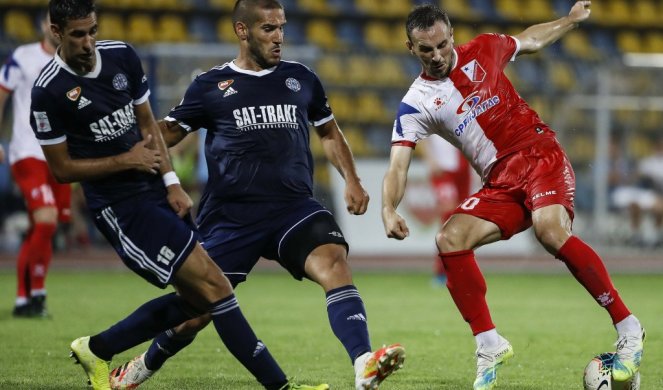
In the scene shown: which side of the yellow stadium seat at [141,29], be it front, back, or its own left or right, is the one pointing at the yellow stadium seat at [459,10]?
left

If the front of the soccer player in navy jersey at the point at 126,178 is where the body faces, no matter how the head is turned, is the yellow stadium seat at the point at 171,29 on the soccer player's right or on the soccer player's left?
on the soccer player's left

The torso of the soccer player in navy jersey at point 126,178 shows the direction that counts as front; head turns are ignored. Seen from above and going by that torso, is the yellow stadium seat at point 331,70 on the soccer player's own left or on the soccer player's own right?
on the soccer player's own left

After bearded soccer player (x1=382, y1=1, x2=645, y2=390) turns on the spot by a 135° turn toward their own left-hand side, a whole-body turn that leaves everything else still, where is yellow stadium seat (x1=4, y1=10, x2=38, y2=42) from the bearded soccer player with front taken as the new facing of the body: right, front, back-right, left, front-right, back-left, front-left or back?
left

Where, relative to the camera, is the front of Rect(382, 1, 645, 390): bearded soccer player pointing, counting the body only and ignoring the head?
toward the camera

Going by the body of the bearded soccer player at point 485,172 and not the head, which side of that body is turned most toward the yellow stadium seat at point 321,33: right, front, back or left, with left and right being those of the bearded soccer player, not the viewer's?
back

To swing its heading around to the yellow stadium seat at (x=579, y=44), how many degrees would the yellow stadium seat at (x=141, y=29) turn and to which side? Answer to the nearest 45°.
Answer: approximately 90° to its left

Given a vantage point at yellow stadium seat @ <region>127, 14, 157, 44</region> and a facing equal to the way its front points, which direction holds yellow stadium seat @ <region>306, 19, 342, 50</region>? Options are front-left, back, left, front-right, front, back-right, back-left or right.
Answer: left

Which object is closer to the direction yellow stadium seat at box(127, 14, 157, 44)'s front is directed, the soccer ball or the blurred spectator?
the soccer ball

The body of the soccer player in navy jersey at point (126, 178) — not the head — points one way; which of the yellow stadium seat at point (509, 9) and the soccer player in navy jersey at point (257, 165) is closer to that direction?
the soccer player in navy jersey

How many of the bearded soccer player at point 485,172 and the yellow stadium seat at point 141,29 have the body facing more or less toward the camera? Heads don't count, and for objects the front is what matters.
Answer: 2

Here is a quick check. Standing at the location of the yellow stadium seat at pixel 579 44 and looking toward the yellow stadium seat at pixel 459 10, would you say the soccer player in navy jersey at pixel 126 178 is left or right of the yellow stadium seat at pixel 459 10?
left

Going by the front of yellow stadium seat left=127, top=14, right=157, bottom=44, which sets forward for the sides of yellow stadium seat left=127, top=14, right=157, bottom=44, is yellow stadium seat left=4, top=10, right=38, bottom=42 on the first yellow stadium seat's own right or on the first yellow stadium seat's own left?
on the first yellow stadium seat's own right

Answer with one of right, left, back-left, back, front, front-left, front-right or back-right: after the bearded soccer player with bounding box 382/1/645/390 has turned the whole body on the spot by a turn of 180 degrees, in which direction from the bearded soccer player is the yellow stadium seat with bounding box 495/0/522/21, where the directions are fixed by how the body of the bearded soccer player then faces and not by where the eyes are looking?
front

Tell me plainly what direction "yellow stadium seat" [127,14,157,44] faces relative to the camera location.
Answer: facing the viewer

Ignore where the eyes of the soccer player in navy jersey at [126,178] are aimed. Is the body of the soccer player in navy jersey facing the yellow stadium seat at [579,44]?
no

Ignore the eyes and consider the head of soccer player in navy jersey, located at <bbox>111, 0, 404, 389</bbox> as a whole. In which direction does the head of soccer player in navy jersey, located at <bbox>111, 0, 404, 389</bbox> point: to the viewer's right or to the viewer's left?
to the viewer's right
